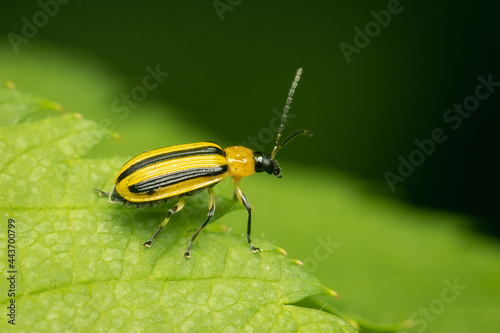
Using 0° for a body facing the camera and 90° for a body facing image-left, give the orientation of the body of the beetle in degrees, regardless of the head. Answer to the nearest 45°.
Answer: approximately 270°
